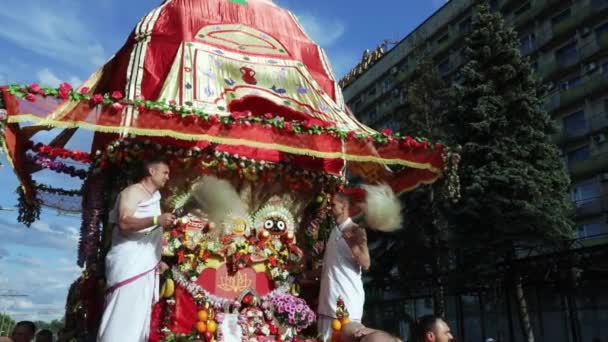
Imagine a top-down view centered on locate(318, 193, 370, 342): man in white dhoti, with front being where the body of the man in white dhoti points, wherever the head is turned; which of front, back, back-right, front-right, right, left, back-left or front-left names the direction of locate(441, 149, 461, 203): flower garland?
back

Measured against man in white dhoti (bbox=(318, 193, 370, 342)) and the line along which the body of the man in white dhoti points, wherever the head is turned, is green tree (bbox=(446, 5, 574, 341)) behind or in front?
behind

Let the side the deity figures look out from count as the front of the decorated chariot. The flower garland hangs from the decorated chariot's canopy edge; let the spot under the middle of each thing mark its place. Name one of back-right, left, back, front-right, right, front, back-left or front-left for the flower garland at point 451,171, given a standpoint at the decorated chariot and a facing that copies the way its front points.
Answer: left

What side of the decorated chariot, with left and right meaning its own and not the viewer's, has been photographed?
front

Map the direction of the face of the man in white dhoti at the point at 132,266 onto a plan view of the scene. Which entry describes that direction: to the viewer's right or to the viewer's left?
to the viewer's right

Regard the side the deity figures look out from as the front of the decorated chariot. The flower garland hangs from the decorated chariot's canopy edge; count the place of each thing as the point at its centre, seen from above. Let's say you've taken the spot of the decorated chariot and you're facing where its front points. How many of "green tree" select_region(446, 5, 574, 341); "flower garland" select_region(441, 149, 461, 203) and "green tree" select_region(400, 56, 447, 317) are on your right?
0

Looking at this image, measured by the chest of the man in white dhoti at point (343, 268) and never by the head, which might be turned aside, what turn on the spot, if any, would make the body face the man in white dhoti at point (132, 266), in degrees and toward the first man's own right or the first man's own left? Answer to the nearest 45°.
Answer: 0° — they already face them

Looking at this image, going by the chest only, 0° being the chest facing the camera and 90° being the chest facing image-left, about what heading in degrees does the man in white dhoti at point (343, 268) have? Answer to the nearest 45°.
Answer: approximately 45°

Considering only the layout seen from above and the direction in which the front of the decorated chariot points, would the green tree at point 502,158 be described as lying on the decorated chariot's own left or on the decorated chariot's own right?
on the decorated chariot's own left
